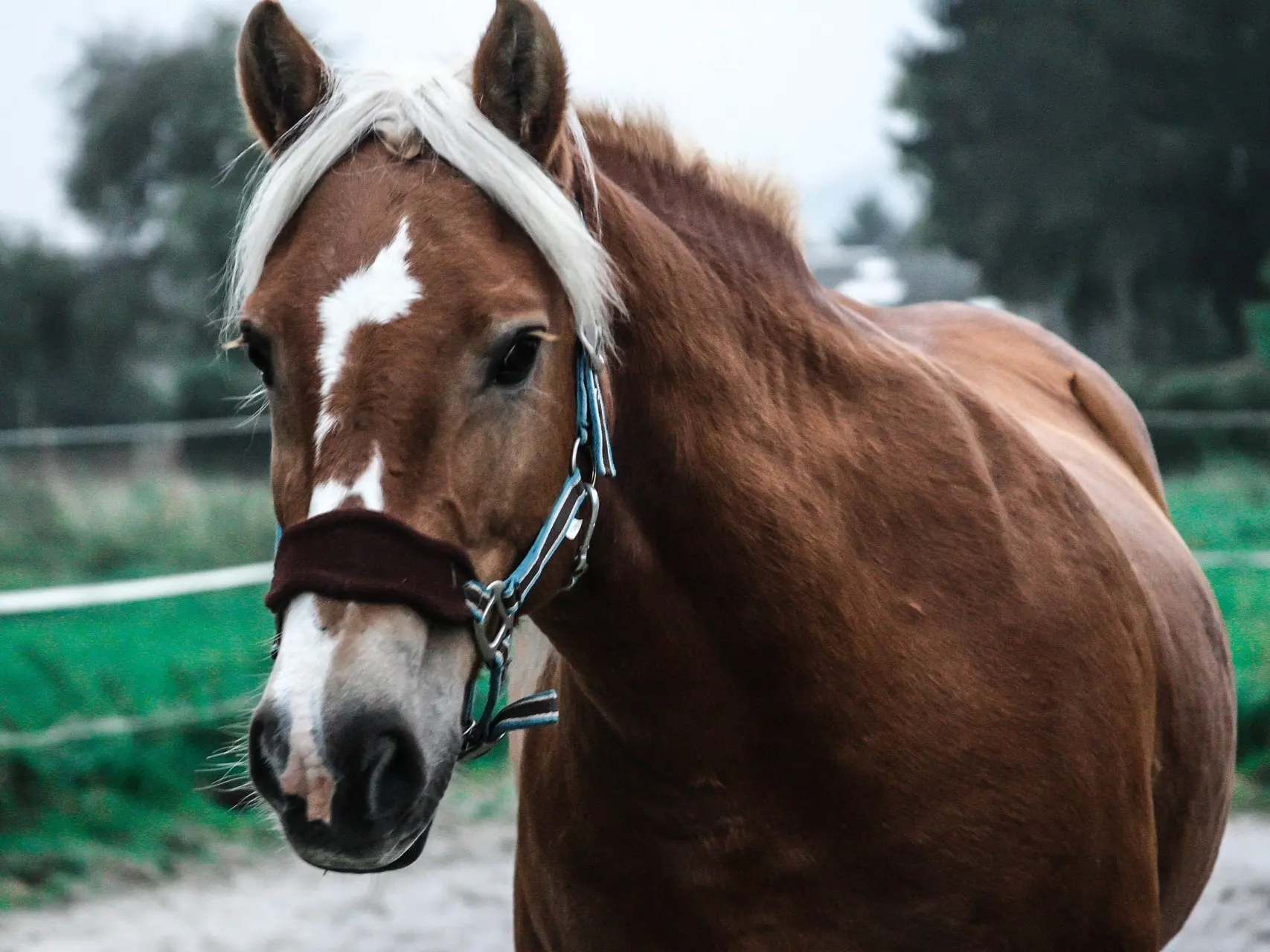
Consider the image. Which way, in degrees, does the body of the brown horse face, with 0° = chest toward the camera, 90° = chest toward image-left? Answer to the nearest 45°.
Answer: approximately 45°

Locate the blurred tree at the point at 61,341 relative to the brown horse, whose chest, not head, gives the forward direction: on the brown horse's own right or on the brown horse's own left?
on the brown horse's own right

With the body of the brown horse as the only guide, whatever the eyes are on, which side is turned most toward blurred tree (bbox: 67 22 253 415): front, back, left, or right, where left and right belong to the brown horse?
right

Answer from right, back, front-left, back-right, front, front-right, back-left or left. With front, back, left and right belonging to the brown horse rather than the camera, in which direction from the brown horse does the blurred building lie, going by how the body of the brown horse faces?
back-right

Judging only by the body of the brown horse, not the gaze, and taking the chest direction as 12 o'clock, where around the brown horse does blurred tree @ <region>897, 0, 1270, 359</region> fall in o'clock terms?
The blurred tree is roughly at 5 o'clock from the brown horse.

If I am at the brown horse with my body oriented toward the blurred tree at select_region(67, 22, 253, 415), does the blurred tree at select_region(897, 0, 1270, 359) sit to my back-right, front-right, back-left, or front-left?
front-right

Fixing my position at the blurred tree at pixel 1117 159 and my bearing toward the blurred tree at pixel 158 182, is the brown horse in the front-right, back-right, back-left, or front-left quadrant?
front-left
